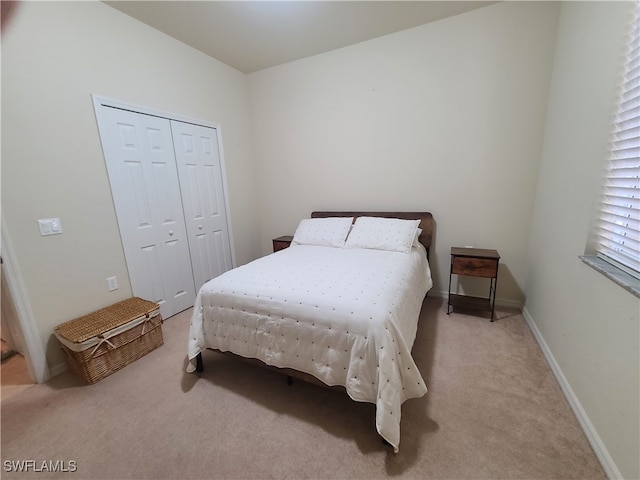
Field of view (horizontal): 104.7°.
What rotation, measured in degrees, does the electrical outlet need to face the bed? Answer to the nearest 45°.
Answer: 0° — it already faces it

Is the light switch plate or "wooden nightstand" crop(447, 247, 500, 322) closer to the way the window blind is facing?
the light switch plate

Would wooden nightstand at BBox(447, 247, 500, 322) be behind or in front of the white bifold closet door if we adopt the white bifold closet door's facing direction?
in front

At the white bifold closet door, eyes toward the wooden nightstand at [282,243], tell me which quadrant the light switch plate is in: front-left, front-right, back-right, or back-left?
back-right

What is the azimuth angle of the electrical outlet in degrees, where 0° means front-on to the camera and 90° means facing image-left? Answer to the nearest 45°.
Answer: approximately 315°

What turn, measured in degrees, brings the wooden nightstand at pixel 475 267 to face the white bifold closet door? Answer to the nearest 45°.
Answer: approximately 45° to its right

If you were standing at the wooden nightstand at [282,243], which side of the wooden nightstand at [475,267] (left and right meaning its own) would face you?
right

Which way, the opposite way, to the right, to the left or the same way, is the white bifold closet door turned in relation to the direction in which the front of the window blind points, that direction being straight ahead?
the opposite way

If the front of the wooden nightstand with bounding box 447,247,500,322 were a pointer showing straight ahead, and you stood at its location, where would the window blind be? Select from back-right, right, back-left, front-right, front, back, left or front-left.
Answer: front-left

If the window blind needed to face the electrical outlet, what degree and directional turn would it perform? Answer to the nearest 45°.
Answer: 0° — it already faces it

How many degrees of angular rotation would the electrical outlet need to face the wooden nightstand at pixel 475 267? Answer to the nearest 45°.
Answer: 0° — it already faces it

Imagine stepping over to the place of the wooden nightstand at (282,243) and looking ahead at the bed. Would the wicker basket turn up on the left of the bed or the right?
right
